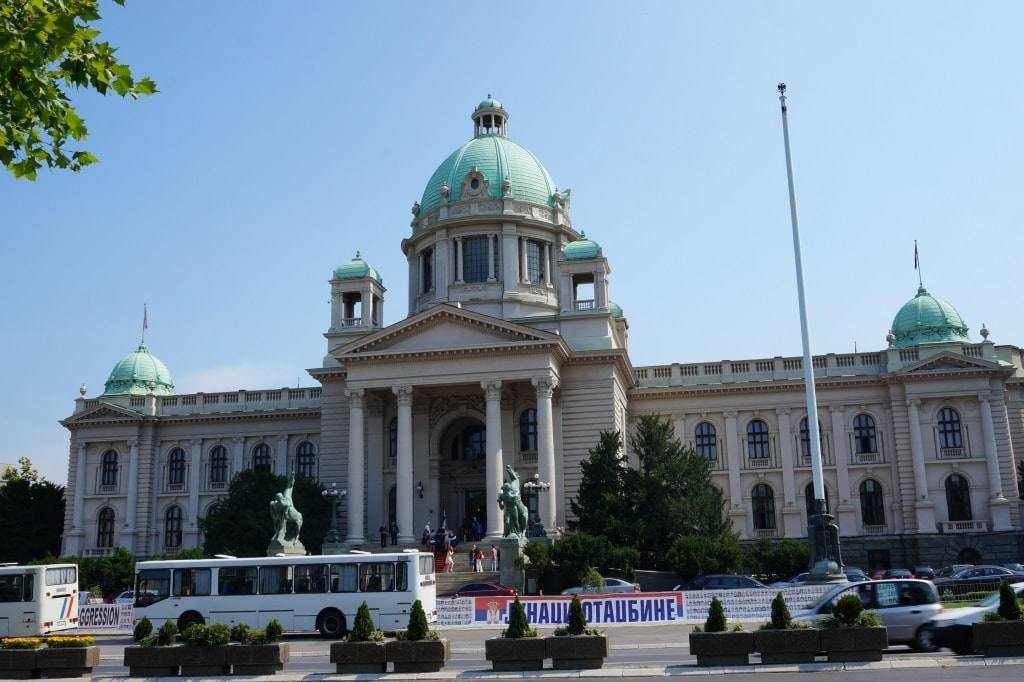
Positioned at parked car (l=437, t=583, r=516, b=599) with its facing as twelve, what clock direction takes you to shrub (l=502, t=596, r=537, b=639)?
The shrub is roughly at 9 o'clock from the parked car.

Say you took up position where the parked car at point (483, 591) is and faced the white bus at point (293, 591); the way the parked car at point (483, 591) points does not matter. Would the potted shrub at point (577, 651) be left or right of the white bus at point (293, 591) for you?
left

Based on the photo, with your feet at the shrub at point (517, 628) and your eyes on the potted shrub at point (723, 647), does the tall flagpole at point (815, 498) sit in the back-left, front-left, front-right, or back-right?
front-left

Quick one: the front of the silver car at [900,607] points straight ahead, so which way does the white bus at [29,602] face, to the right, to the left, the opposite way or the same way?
the same way

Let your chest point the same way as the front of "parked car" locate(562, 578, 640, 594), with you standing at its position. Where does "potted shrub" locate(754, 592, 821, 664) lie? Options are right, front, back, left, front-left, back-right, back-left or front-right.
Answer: left

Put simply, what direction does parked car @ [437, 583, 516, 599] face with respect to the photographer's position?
facing to the left of the viewer

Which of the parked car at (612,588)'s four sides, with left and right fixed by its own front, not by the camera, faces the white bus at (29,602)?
front

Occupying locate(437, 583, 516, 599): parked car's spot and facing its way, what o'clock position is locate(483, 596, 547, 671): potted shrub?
The potted shrub is roughly at 9 o'clock from the parked car.

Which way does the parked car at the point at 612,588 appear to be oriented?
to the viewer's left

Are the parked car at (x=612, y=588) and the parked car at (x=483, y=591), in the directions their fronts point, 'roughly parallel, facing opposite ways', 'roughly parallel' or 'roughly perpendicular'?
roughly parallel

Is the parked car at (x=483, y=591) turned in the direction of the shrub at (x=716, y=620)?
no
